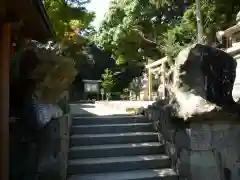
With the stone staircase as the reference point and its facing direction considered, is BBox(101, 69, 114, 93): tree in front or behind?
behind

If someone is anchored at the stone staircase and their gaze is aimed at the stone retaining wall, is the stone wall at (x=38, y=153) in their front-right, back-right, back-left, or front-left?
back-right

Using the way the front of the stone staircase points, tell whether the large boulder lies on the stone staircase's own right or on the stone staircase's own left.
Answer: on the stone staircase's own left

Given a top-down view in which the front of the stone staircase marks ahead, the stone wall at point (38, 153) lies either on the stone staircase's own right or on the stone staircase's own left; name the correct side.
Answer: on the stone staircase's own right

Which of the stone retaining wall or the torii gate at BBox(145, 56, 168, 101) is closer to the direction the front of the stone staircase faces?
the stone retaining wall

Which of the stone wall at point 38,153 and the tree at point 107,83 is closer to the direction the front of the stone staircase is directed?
the stone wall

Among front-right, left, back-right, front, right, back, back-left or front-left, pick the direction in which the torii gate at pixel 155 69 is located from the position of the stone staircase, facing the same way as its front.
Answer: back

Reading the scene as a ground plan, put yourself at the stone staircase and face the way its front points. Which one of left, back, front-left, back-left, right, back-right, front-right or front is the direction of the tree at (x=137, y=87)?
back

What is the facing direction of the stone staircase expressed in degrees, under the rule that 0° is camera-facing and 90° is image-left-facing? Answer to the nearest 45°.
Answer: approximately 0°

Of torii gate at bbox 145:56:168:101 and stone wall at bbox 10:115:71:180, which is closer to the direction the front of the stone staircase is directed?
the stone wall

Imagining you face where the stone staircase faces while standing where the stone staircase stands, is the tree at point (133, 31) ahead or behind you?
behind

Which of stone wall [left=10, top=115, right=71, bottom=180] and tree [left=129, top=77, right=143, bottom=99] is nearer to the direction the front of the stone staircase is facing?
the stone wall

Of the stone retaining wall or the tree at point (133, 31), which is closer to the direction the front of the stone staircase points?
the stone retaining wall

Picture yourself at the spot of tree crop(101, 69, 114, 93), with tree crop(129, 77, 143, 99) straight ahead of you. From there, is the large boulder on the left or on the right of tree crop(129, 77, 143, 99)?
right
